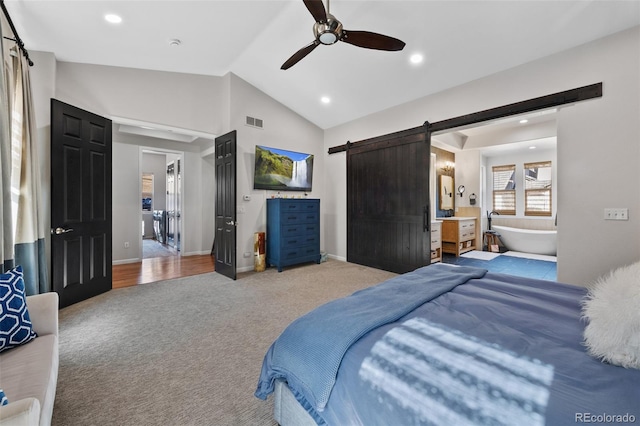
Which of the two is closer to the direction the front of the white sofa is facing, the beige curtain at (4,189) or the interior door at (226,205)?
the interior door

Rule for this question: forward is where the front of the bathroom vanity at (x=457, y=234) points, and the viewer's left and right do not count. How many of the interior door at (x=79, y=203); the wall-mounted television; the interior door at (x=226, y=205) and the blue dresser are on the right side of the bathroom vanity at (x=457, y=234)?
4

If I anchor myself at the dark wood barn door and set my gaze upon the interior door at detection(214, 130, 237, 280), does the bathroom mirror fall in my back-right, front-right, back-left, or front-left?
back-right

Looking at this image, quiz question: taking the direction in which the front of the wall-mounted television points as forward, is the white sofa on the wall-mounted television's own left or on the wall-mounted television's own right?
on the wall-mounted television's own right

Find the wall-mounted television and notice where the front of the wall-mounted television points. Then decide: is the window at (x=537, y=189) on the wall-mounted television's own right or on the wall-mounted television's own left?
on the wall-mounted television's own left

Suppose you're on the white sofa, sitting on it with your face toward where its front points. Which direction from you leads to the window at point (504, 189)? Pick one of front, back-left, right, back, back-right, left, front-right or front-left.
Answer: front

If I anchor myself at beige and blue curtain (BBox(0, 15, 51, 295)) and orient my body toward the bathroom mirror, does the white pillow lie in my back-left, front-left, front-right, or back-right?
front-right

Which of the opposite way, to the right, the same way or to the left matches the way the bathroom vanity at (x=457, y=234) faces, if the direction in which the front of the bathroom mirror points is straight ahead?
the same way

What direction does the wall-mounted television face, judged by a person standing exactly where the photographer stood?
facing the viewer and to the right of the viewer

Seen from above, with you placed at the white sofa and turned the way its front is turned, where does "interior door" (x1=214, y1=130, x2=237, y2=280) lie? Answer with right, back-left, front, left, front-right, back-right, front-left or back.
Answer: front-left

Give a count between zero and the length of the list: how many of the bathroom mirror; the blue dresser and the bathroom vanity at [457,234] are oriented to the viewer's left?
0

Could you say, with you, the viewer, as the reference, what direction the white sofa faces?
facing to the right of the viewer

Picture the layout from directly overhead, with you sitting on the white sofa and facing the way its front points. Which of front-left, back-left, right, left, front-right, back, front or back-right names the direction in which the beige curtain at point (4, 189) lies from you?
left

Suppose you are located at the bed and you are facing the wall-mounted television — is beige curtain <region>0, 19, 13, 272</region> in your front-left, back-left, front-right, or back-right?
front-left

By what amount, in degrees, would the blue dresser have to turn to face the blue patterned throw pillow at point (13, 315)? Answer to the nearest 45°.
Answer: approximately 90° to its right
